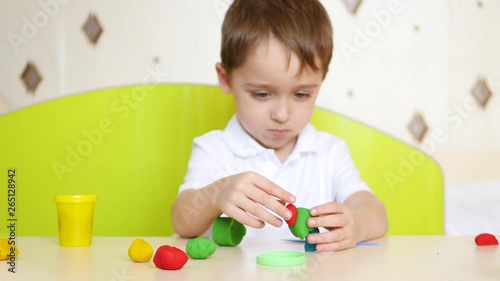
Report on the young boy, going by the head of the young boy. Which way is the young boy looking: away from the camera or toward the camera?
toward the camera

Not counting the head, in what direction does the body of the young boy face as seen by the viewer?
toward the camera

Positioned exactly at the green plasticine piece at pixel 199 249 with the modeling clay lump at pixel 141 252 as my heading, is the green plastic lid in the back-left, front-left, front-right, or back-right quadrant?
back-left
